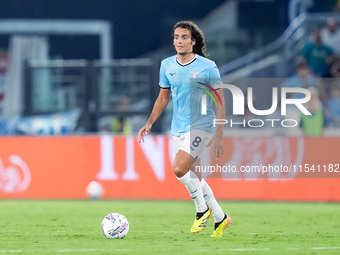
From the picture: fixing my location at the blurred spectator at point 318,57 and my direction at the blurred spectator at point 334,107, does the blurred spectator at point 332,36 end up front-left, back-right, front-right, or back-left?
back-left

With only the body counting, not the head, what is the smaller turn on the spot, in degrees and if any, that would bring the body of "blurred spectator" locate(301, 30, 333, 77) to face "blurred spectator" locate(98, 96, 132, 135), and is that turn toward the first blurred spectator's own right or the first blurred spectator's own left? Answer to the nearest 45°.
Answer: approximately 45° to the first blurred spectator's own right

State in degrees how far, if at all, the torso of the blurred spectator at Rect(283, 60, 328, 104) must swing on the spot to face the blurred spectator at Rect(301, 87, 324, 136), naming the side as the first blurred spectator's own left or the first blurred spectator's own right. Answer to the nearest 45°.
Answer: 0° — they already face them

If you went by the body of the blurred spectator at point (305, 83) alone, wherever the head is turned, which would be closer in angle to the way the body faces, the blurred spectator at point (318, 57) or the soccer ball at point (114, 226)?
the soccer ball

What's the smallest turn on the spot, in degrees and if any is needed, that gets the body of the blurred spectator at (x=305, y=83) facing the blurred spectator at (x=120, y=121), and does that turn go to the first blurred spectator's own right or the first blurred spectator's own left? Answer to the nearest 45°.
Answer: approximately 90° to the first blurred spectator's own right

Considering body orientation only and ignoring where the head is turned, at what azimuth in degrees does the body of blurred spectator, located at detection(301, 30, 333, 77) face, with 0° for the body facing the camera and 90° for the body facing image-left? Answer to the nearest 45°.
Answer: approximately 0°

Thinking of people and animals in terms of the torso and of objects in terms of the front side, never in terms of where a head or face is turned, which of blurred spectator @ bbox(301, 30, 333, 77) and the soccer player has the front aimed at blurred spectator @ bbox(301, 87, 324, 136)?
blurred spectator @ bbox(301, 30, 333, 77)

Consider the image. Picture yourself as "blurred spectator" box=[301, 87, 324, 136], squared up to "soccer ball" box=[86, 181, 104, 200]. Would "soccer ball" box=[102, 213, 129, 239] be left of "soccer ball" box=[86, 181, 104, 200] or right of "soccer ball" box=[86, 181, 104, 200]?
left

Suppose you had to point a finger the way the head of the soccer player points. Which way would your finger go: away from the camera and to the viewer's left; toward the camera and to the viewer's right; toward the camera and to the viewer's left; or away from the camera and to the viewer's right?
toward the camera and to the viewer's left

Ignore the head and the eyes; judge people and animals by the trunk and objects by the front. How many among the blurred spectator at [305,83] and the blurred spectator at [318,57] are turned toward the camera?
2

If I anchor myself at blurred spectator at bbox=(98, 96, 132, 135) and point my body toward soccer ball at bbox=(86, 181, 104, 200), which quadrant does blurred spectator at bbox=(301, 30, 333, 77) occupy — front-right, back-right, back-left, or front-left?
back-left

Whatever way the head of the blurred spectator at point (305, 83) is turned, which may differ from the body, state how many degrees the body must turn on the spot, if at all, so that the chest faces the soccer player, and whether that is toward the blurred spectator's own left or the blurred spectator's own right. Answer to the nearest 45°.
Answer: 0° — they already face them

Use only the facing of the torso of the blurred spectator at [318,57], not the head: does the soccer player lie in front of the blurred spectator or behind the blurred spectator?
in front

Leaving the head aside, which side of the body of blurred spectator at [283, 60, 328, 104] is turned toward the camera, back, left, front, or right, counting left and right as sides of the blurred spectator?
front

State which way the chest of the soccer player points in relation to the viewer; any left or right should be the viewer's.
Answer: facing the viewer and to the left of the viewer
